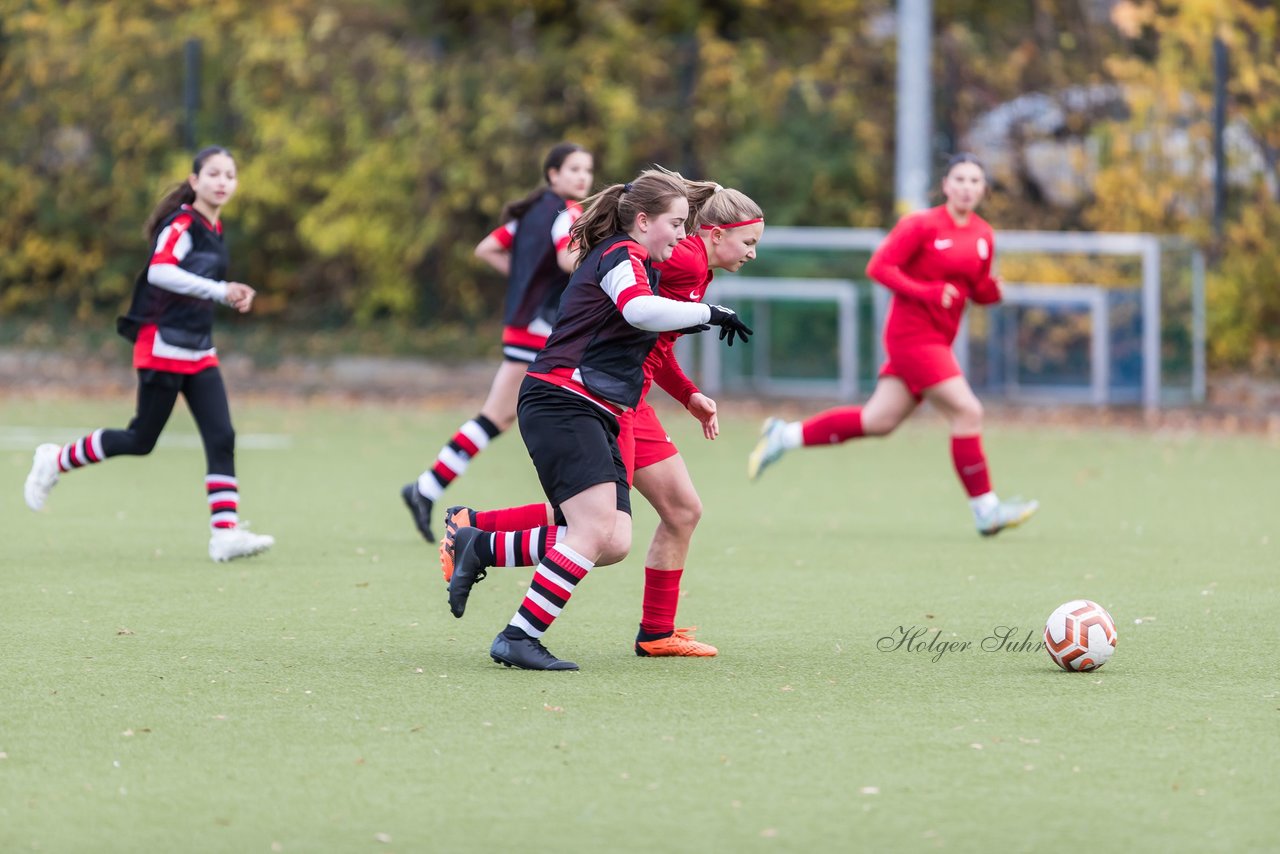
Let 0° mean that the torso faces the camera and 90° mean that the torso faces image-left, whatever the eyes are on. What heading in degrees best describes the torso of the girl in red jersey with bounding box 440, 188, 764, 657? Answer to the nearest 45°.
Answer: approximately 270°

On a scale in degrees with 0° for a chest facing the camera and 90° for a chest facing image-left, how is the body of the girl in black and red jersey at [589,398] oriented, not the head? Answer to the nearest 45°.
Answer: approximately 270°

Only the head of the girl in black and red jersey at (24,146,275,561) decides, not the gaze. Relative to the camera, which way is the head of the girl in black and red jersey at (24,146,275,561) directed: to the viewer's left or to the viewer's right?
to the viewer's right

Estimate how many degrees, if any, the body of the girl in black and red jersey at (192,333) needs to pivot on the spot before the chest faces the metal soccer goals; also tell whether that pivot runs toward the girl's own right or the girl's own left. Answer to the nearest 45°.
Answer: approximately 90° to the girl's own left

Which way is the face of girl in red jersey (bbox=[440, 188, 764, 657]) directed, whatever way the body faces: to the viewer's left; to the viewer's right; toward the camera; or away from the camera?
to the viewer's right
